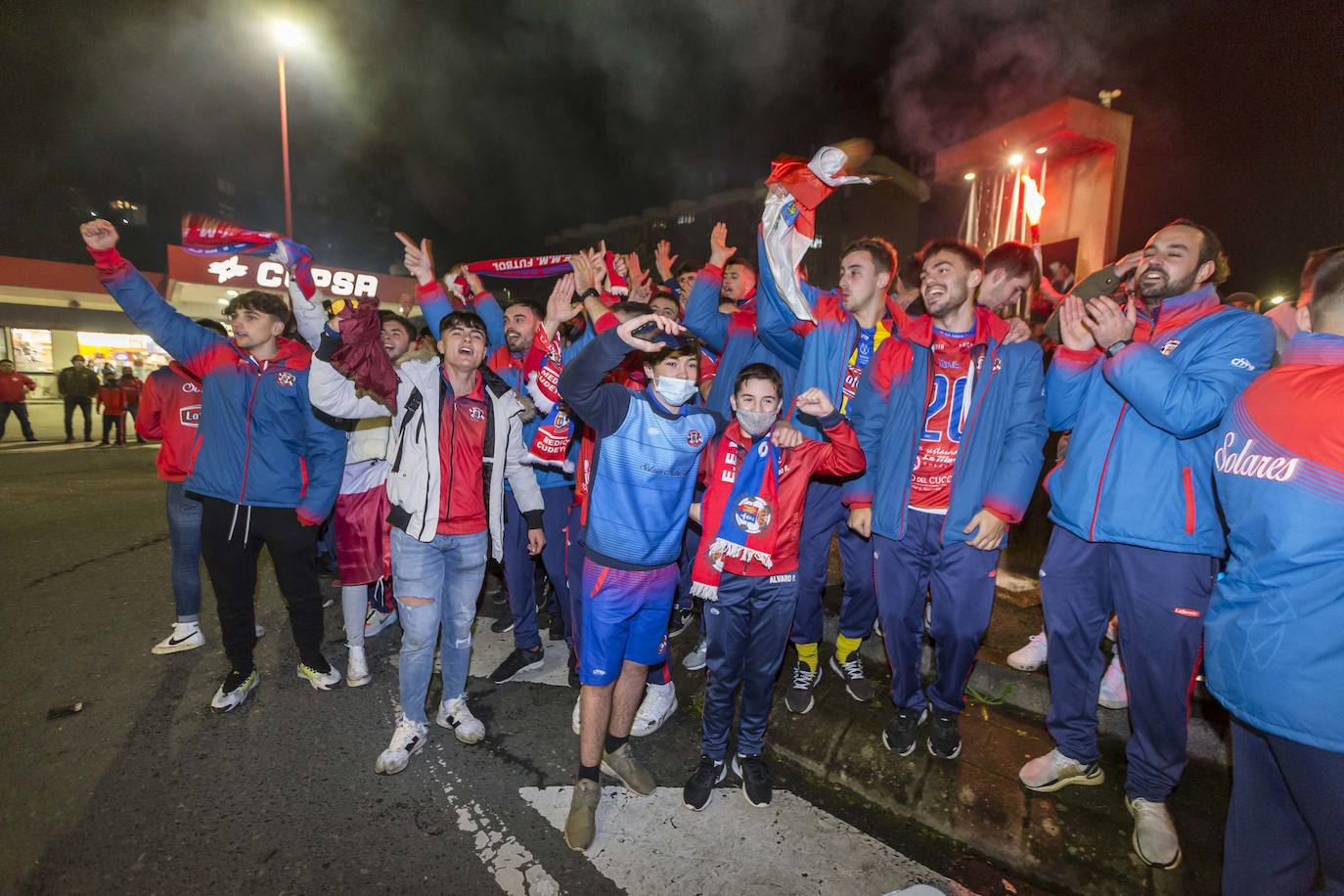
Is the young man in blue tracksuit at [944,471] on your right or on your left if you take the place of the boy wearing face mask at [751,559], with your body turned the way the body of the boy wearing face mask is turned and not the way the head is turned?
on your left

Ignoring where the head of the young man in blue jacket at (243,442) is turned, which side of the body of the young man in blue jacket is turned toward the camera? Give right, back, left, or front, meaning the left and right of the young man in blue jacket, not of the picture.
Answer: front

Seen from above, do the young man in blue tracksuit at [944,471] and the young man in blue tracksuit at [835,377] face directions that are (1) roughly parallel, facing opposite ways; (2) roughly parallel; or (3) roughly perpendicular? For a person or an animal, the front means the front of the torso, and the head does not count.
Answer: roughly parallel

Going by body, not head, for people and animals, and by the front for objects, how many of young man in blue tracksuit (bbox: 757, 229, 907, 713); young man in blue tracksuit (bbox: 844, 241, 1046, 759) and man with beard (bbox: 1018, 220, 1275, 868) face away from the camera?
0

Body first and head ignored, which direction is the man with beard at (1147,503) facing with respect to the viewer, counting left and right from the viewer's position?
facing the viewer and to the left of the viewer

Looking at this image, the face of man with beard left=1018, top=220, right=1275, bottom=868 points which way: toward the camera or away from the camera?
toward the camera

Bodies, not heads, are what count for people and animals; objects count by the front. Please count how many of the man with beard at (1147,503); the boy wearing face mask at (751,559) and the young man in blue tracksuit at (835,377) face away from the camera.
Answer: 0

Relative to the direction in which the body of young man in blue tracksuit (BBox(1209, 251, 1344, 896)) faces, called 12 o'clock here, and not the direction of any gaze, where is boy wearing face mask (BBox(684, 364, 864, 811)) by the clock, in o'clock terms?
The boy wearing face mask is roughly at 9 o'clock from the young man in blue tracksuit.

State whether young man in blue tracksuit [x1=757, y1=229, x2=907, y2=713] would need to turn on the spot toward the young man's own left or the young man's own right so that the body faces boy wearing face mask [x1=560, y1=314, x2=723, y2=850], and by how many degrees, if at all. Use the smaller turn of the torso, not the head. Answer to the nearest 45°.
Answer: approximately 45° to the young man's own right

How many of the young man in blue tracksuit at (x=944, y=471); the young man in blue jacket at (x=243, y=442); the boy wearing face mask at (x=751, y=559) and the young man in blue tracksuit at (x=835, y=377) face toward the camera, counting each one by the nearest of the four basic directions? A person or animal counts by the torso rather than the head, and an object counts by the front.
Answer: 4

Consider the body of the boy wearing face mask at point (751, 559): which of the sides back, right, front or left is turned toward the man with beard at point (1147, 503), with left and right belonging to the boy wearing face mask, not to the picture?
left

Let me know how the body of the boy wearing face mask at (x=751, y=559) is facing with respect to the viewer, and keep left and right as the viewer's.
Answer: facing the viewer

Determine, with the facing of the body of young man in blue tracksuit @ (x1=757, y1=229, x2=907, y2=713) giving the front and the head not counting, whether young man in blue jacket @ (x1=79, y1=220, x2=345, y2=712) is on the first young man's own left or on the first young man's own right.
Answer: on the first young man's own right

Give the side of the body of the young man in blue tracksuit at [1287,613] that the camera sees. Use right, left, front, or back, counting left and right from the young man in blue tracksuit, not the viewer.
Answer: back

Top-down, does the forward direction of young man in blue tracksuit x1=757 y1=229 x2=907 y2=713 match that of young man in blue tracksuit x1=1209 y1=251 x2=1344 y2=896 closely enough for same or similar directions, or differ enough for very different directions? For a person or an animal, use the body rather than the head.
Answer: very different directions

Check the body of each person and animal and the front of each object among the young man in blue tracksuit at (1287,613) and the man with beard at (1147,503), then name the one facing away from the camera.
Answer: the young man in blue tracksuit

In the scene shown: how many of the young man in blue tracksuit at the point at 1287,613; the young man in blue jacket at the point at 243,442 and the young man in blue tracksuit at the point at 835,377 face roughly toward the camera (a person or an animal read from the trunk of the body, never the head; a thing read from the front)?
2

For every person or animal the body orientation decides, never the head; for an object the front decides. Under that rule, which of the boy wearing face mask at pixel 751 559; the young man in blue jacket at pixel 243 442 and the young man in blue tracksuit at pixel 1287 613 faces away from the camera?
the young man in blue tracksuit at pixel 1287 613
